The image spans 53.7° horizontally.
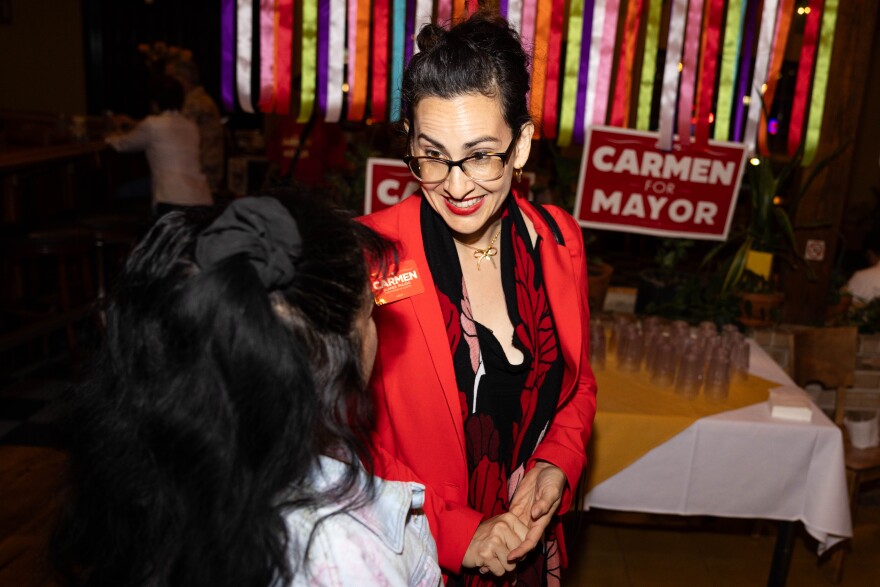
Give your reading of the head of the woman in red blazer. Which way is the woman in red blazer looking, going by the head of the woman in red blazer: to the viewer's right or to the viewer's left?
to the viewer's left

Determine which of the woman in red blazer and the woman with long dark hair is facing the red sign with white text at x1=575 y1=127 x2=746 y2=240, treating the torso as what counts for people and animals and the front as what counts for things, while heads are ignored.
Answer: the woman with long dark hair

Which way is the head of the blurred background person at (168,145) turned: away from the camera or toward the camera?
away from the camera

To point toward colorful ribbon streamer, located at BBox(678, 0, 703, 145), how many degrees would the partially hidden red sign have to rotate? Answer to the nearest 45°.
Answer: approximately 90° to its left

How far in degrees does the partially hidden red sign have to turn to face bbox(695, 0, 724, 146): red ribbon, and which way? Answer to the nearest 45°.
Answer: approximately 90° to its left

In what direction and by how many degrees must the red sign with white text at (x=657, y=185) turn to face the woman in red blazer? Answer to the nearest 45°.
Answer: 0° — it already faces them

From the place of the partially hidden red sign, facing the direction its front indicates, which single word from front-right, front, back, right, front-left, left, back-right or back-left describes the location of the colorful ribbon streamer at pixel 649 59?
left

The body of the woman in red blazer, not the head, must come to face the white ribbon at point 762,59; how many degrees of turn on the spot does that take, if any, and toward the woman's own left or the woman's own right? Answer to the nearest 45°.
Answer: approximately 135° to the woman's own left

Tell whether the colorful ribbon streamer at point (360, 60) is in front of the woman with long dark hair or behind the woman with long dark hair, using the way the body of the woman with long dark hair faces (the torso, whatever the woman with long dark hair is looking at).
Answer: in front

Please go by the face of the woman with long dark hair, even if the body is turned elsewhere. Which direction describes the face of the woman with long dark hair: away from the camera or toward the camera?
away from the camera

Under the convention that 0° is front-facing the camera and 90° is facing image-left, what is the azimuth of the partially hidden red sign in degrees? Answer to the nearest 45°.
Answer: approximately 0°

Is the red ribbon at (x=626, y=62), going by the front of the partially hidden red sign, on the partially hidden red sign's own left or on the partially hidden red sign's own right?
on the partially hidden red sign's own left

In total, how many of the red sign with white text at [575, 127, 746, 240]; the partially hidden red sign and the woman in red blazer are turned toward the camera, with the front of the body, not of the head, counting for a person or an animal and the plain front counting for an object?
3

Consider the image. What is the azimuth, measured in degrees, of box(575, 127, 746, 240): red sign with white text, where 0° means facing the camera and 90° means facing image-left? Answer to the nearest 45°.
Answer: approximately 0°

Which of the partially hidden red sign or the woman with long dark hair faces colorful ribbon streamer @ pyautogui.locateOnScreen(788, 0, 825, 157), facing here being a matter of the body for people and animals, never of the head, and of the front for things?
the woman with long dark hair

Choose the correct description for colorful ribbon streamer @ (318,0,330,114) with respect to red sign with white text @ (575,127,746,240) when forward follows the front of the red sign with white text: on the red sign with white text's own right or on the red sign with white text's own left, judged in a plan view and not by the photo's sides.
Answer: on the red sign with white text's own right

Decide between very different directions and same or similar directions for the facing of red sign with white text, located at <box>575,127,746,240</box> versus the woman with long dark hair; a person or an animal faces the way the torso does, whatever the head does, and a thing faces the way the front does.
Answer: very different directions
